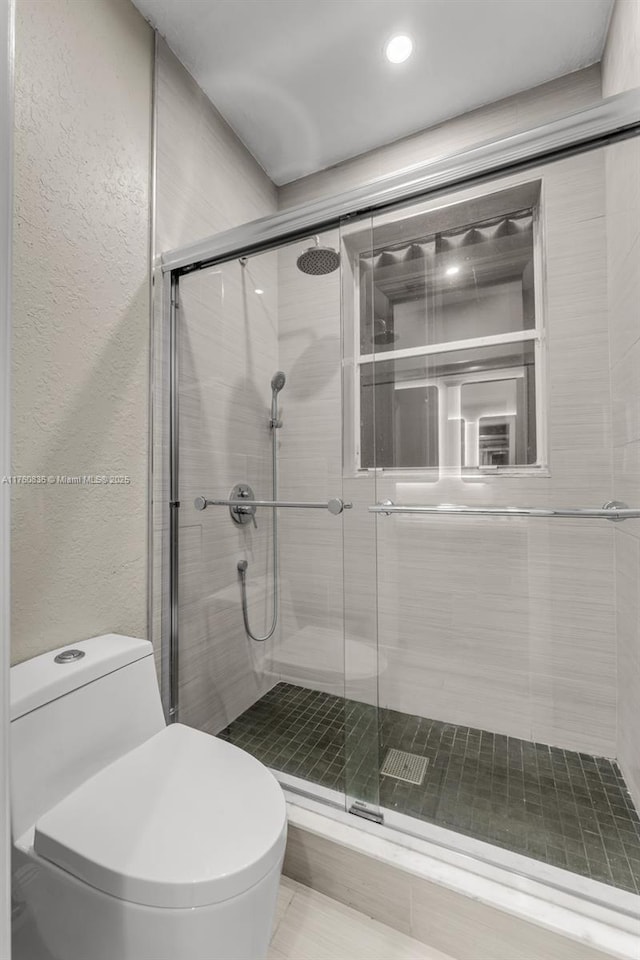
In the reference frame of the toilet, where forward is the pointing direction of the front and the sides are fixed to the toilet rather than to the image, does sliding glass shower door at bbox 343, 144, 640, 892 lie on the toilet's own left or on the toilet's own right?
on the toilet's own left

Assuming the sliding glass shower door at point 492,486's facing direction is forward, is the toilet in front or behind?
in front

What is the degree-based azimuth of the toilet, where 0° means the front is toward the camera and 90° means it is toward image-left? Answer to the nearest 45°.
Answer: approximately 315°

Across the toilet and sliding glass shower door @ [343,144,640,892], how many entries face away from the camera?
0

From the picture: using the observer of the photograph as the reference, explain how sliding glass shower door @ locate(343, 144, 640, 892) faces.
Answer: facing the viewer and to the left of the viewer

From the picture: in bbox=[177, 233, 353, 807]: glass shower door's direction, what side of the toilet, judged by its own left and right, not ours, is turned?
left
